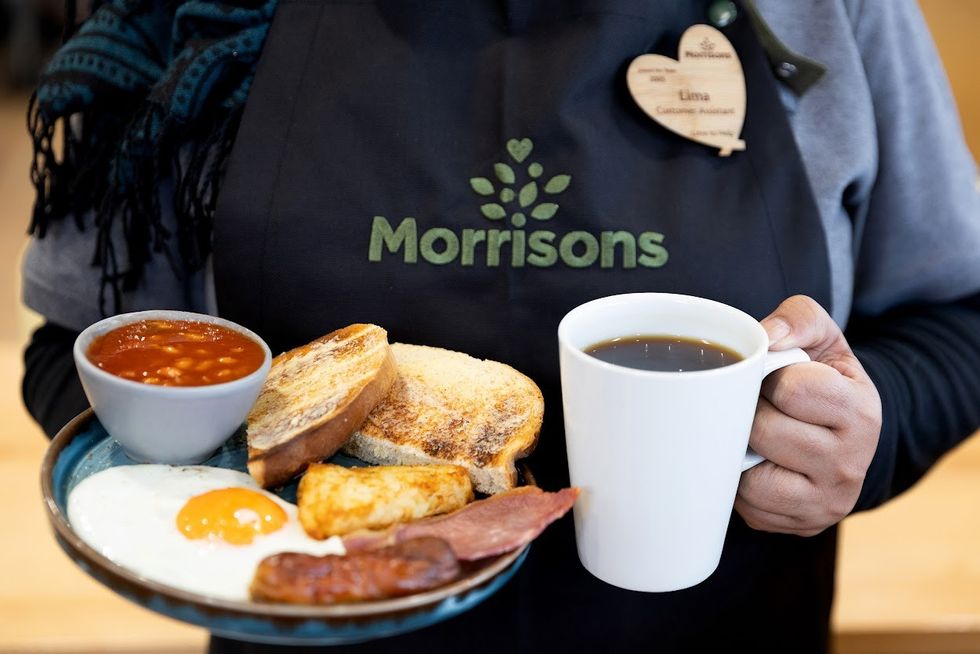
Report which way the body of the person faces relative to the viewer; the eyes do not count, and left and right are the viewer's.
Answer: facing the viewer
